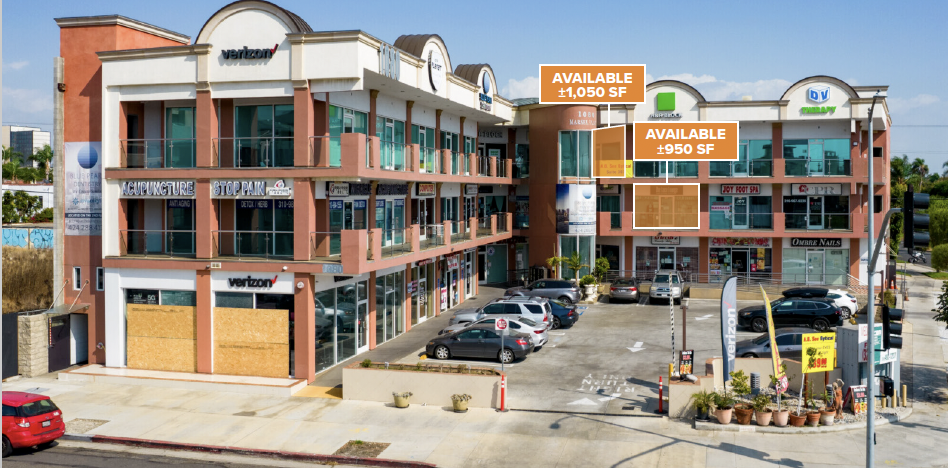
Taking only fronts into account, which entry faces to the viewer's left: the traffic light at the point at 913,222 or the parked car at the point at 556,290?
the parked car

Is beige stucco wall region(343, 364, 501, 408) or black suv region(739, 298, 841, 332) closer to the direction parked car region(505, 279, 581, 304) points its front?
the beige stucco wall

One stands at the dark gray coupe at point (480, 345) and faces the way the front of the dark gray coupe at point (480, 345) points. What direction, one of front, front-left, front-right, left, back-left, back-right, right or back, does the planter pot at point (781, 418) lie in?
back-left

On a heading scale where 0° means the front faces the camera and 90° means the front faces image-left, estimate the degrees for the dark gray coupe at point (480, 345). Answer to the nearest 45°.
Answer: approximately 90°

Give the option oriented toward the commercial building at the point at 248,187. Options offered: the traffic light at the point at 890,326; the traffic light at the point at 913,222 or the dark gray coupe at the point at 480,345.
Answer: the dark gray coupe

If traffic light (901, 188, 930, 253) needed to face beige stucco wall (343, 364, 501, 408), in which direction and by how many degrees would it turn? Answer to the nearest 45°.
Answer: approximately 180°

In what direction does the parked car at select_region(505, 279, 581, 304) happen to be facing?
to the viewer's left
